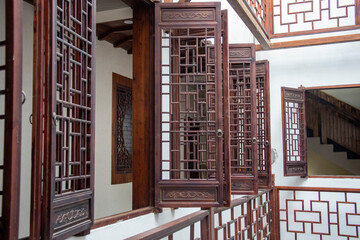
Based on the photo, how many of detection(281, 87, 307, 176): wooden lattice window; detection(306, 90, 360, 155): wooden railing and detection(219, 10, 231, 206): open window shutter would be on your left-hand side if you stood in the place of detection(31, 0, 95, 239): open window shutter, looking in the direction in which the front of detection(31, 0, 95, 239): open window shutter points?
3

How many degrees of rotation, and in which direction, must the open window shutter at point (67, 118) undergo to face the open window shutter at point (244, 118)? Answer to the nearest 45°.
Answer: approximately 90° to its left

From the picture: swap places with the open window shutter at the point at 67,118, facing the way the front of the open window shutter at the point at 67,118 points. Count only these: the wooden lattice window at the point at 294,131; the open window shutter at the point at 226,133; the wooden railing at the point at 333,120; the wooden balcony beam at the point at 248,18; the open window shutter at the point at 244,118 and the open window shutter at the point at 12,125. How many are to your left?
5

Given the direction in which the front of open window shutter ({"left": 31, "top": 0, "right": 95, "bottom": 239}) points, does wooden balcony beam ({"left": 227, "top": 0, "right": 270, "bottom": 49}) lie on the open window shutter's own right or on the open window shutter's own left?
on the open window shutter's own left

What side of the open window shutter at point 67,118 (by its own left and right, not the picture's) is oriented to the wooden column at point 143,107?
left

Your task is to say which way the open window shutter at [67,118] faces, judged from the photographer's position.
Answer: facing the viewer and to the right of the viewer

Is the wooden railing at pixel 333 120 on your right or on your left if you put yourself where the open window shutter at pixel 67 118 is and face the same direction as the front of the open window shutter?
on your left

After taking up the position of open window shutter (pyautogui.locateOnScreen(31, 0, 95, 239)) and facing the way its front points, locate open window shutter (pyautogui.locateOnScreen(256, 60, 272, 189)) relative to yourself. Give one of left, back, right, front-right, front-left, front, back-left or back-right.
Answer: left

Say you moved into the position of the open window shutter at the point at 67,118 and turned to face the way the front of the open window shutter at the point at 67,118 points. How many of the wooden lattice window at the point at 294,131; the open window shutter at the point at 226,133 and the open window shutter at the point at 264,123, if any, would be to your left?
3
